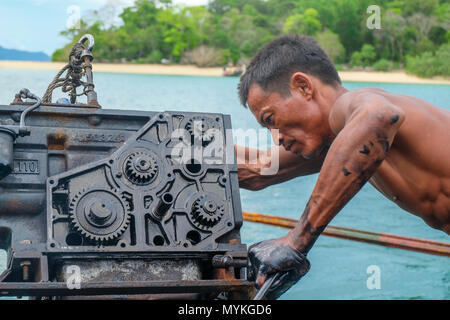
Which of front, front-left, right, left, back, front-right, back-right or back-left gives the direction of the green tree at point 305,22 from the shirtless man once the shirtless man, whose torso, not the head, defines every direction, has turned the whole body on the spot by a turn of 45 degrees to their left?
back-right

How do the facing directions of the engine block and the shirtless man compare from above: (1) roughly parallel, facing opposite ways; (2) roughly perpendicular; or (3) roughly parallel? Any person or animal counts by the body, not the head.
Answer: roughly perpendicular

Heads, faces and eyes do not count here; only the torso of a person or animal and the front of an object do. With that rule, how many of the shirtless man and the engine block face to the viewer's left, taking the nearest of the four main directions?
1

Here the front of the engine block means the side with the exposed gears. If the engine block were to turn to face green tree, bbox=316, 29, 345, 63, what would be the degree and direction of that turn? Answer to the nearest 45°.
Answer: approximately 180°

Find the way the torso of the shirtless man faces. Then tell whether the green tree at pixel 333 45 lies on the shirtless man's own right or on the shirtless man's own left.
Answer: on the shirtless man's own right

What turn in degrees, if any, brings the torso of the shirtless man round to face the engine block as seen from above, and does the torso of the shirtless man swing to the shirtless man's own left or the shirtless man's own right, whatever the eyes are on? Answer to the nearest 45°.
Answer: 0° — they already face it

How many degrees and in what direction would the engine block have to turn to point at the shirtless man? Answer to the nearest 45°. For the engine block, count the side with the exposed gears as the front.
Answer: approximately 45° to its left

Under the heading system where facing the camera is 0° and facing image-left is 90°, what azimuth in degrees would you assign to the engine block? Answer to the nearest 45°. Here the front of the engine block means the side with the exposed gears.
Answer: approximately 0°

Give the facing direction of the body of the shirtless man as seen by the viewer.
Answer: to the viewer's left

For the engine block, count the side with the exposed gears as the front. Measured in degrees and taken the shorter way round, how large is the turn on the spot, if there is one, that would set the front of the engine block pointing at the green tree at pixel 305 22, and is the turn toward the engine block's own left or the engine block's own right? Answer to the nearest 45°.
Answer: approximately 180°

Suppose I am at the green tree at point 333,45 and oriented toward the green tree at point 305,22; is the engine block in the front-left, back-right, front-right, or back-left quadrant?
back-left

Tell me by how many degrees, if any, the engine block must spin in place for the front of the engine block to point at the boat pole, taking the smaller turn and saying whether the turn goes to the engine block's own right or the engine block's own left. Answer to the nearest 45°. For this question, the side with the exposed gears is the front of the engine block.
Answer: approximately 135° to the engine block's own left

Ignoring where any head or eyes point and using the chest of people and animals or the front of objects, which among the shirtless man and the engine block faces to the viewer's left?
the shirtless man

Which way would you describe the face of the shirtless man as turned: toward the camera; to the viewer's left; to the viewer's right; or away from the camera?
to the viewer's left
